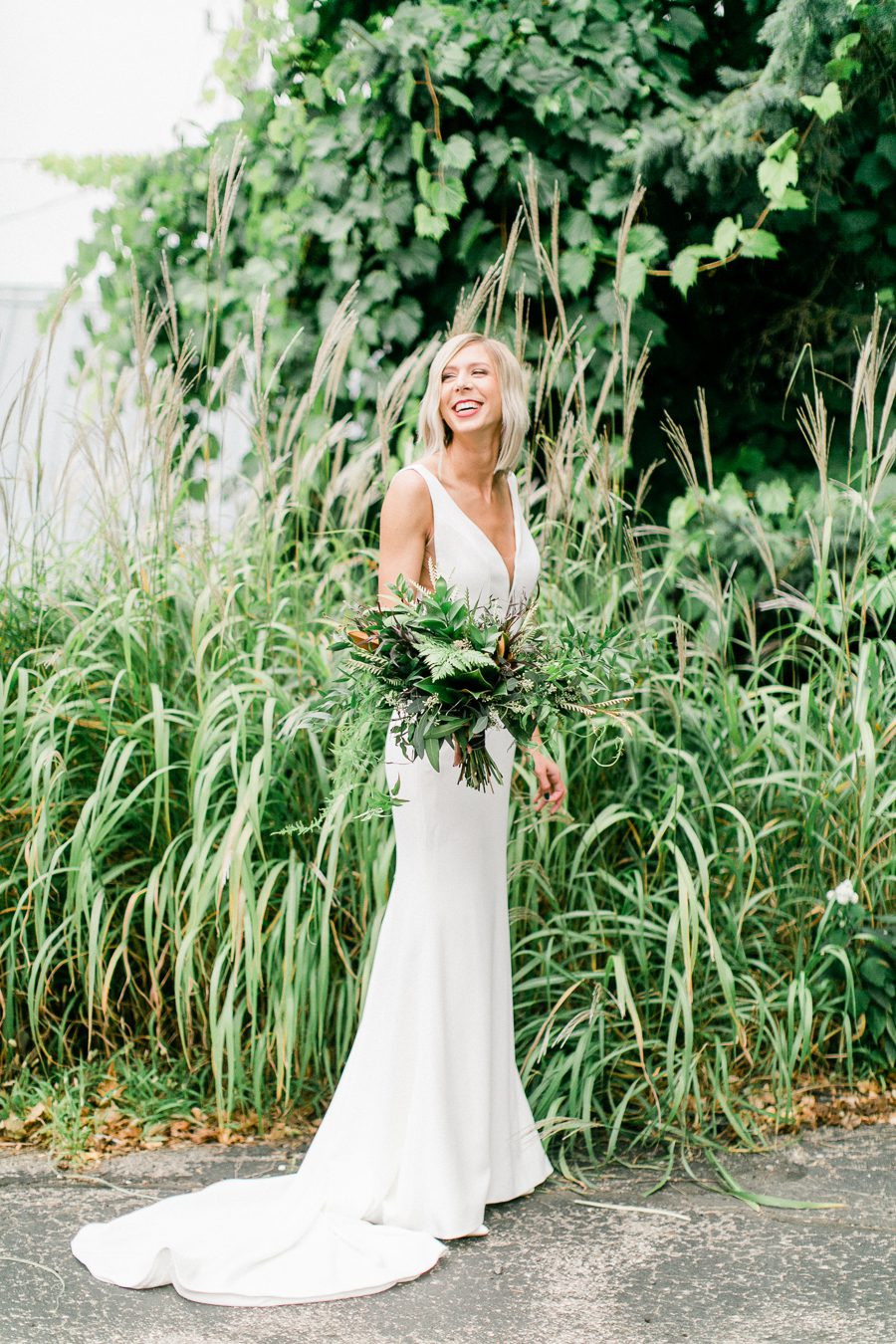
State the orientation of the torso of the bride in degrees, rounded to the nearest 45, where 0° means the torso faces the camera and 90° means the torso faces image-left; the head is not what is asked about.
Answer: approximately 315°

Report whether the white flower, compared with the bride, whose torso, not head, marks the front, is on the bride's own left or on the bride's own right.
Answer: on the bride's own left
